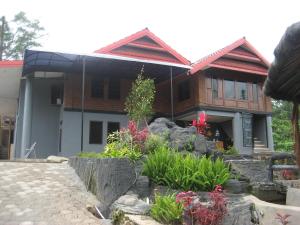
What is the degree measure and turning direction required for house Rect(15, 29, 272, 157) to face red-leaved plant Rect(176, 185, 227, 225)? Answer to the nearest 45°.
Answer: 0° — it already faces it

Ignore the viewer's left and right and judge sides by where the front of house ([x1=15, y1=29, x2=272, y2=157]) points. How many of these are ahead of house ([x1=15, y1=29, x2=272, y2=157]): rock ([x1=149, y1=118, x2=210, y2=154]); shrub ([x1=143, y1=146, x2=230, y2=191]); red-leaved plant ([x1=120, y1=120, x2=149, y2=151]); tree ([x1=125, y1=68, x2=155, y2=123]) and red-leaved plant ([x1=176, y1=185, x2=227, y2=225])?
5

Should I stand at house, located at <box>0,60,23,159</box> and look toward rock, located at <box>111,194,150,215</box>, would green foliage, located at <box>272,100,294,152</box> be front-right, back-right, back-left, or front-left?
front-left

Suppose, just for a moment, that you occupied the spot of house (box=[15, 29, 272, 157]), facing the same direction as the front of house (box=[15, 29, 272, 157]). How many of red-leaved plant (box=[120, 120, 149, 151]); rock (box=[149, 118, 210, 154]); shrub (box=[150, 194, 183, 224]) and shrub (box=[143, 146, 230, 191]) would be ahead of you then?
4

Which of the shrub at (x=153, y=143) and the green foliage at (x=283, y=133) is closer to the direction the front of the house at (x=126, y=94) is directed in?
the shrub

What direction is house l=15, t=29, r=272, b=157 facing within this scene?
toward the camera

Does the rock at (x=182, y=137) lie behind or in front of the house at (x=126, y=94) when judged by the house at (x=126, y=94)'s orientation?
in front

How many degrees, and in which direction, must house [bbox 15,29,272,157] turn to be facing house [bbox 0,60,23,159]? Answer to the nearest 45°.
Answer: approximately 135° to its right

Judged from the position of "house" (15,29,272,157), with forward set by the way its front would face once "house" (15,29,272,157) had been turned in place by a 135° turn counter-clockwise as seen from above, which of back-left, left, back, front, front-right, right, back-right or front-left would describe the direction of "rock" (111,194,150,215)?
back-right

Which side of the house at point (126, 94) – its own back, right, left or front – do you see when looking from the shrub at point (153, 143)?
front

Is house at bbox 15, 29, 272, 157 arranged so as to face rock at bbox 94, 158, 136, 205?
yes

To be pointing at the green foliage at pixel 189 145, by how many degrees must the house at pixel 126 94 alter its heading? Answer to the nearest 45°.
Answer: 0° — it already faces it

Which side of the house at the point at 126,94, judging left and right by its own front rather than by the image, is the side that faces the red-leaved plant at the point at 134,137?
front
